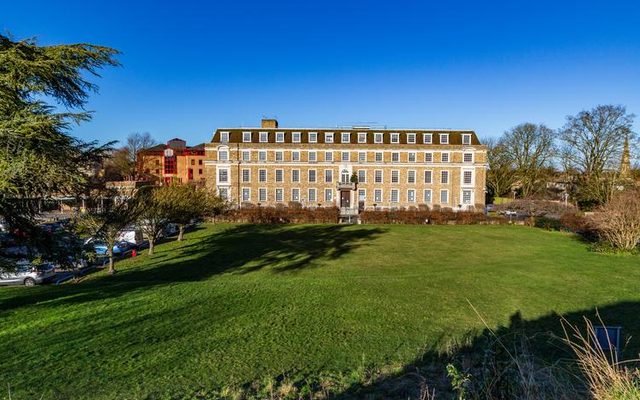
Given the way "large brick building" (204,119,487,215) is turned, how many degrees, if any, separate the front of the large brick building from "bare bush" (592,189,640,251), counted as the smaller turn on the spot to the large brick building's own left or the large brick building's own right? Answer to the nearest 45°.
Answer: approximately 45° to the large brick building's own left

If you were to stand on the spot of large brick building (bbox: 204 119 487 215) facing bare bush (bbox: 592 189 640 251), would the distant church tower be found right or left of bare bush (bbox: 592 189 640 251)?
left

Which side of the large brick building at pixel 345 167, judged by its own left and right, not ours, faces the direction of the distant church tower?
left

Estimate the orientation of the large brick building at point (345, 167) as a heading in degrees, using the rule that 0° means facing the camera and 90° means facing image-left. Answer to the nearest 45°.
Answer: approximately 0°

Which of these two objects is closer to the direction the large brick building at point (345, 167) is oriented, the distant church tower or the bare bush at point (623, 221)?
the bare bush
